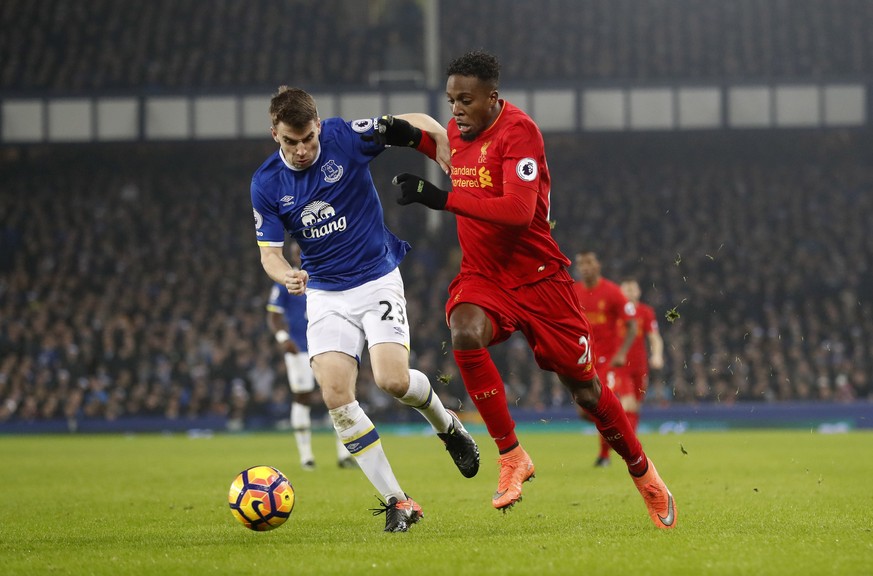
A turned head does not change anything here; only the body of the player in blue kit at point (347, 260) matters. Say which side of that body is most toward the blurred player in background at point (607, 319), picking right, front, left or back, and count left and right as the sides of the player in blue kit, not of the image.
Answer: back

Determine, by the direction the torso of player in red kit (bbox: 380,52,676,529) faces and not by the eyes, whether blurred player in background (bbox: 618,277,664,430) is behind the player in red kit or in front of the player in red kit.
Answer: behind

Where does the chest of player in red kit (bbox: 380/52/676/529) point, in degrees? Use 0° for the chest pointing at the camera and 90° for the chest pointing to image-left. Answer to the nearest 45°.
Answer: approximately 45°

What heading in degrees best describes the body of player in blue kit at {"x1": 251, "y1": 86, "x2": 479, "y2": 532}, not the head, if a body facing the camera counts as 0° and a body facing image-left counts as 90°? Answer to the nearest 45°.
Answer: approximately 0°

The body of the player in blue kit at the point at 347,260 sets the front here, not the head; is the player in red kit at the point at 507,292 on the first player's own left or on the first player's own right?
on the first player's own left

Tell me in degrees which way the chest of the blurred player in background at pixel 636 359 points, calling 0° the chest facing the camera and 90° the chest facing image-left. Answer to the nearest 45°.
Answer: approximately 45°

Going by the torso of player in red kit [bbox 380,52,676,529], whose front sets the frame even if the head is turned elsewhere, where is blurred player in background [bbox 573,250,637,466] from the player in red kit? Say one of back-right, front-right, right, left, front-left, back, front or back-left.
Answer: back-right

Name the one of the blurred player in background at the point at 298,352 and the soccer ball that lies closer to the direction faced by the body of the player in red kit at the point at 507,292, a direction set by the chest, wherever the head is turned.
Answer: the soccer ball

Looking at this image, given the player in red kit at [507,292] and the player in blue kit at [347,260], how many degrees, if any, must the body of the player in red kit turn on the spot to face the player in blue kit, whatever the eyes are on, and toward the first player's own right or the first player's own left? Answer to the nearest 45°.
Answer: approximately 45° to the first player's own right
